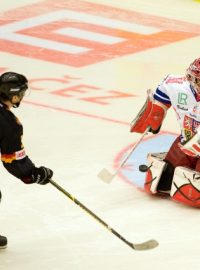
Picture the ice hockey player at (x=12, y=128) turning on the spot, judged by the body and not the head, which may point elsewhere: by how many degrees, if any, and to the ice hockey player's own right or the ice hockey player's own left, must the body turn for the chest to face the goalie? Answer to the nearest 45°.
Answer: approximately 45° to the ice hockey player's own left

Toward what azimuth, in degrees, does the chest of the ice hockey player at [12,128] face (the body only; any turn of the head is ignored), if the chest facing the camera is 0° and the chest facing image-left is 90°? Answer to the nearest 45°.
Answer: approximately 270°

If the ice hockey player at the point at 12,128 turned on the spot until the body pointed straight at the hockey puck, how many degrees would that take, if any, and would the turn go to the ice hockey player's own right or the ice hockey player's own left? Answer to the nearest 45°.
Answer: approximately 45° to the ice hockey player's own left
